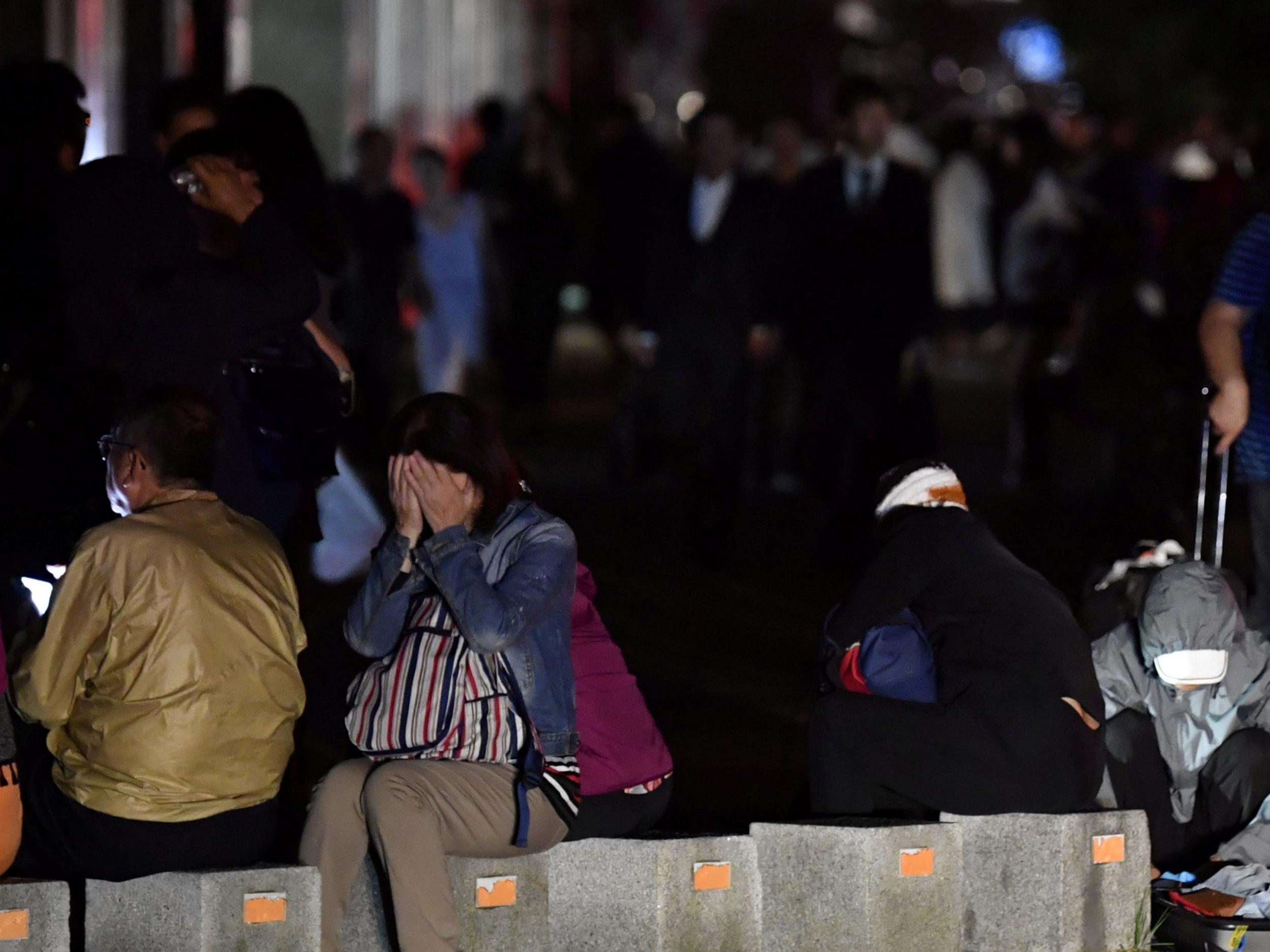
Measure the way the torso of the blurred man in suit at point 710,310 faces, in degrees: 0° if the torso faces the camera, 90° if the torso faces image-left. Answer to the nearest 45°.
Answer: approximately 0°

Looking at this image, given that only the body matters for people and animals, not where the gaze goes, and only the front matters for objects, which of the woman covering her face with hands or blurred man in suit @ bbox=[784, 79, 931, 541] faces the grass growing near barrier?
the blurred man in suit

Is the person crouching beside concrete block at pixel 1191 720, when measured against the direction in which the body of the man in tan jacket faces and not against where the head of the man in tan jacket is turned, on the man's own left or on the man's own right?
on the man's own right

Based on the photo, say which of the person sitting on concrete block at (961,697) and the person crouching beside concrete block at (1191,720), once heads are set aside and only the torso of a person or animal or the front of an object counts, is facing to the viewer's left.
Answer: the person sitting on concrete block at (961,697)

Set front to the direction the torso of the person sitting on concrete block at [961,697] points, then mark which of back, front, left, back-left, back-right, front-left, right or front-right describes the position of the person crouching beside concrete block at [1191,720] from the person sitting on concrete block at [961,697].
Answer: back-right

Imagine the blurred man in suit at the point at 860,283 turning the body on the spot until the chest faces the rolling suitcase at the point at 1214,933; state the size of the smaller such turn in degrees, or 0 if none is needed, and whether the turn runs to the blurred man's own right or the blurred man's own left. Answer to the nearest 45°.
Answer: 0° — they already face it

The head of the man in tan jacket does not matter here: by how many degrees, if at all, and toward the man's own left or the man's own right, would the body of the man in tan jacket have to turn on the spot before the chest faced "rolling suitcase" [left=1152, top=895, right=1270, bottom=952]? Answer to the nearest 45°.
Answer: approximately 135° to the man's own right

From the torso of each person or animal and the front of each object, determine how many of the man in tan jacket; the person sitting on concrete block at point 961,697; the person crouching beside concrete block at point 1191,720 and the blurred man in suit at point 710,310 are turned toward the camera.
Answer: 2
